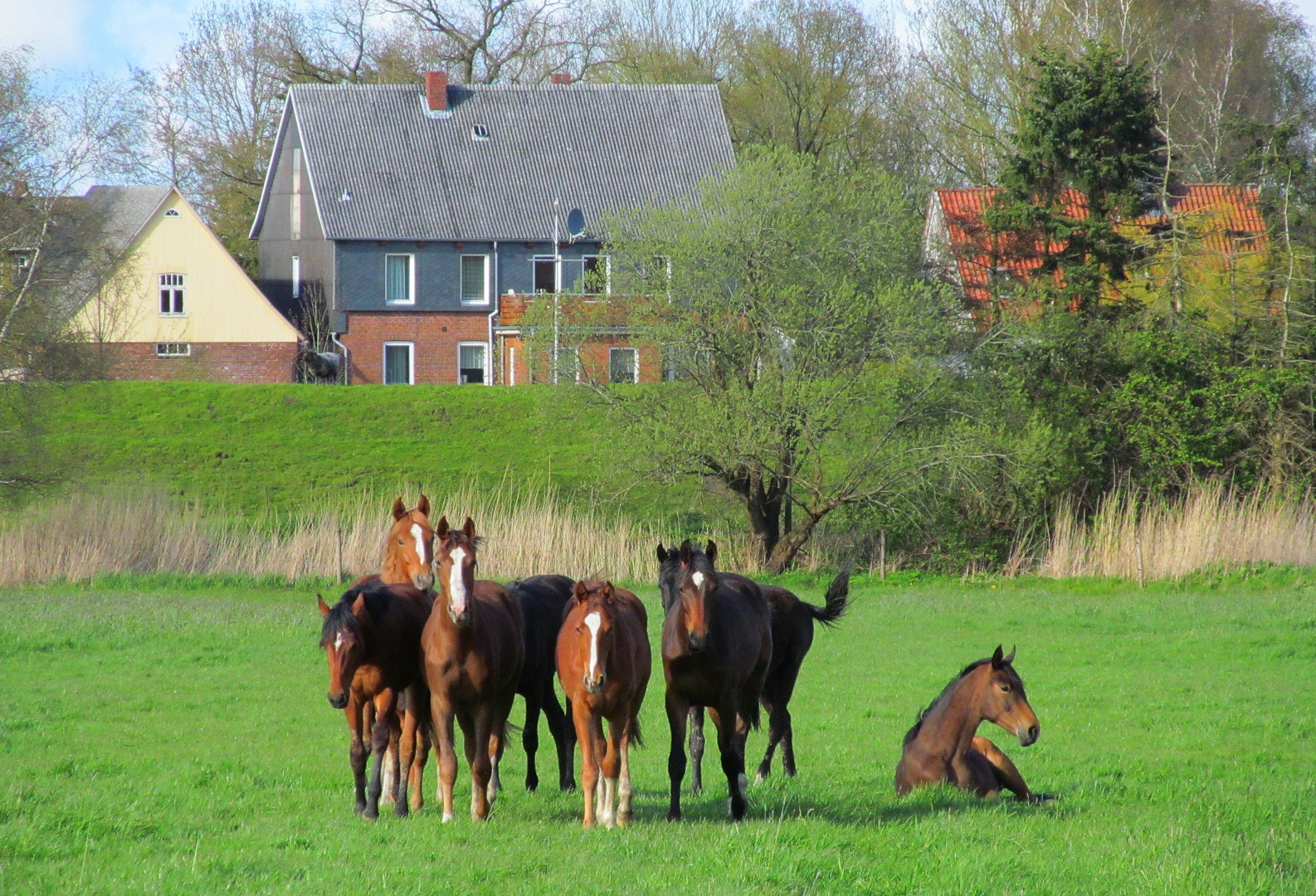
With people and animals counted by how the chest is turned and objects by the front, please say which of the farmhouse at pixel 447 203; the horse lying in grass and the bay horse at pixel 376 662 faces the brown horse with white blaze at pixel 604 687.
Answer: the farmhouse

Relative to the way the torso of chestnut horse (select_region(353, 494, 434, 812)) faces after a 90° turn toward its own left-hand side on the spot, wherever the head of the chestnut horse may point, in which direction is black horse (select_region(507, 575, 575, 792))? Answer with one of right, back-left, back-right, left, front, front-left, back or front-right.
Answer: front

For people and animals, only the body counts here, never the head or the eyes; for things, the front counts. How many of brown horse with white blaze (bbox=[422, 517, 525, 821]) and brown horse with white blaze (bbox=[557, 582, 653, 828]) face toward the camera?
2

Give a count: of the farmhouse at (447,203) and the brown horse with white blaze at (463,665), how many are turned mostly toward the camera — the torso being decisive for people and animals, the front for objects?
2

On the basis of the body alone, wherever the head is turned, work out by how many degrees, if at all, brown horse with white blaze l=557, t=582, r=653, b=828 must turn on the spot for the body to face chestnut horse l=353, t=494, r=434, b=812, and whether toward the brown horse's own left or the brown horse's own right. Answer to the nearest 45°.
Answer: approximately 135° to the brown horse's own right

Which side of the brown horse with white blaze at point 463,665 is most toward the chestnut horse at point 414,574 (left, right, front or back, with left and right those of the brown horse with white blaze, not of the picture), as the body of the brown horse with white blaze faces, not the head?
back

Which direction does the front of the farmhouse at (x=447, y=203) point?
toward the camera

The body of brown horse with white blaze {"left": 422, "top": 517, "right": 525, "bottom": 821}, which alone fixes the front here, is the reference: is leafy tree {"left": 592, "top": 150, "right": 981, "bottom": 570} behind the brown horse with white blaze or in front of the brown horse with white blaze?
behind

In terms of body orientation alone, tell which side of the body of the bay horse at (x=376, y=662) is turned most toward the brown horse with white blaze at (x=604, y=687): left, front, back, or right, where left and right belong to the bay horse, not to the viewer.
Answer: left

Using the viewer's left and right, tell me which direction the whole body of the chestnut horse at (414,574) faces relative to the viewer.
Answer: facing the viewer and to the right of the viewer

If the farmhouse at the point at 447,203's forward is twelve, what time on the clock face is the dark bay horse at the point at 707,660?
The dark bay horse is roughly at 12 o'clock from the farmhouse.

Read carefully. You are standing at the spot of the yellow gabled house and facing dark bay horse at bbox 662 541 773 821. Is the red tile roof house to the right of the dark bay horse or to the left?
left

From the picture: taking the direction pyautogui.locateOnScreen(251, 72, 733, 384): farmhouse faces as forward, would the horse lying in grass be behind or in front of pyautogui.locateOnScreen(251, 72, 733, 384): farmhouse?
in front

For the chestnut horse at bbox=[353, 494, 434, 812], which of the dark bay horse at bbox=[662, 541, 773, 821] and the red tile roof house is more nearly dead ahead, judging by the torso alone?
the dark bay horse

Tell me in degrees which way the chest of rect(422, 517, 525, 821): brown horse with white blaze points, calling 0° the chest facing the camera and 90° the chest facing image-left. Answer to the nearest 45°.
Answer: approximately 0°
